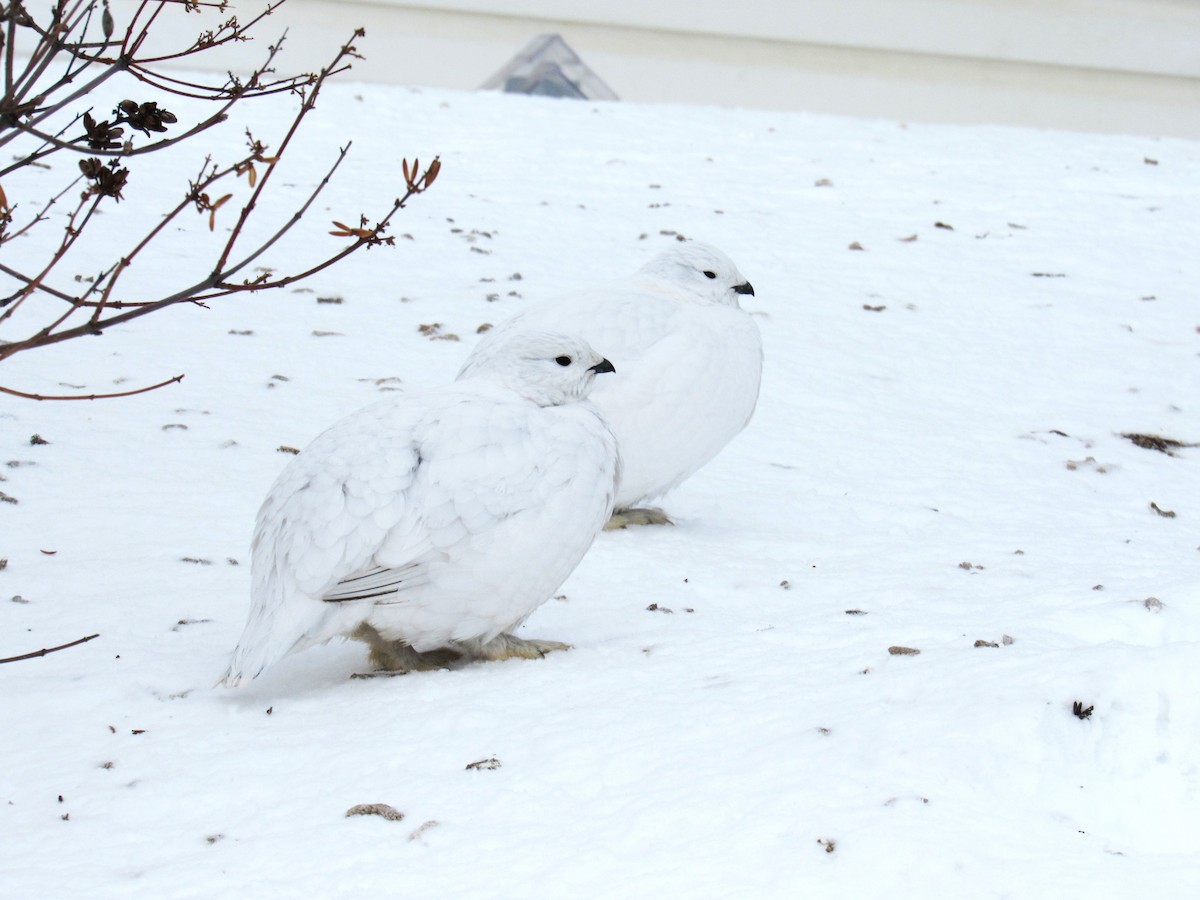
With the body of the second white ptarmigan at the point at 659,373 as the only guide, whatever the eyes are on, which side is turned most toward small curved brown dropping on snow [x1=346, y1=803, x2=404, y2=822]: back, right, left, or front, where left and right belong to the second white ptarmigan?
right

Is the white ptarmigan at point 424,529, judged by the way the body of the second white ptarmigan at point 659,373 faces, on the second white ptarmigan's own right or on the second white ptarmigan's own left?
on the second white ptarmigan's own right

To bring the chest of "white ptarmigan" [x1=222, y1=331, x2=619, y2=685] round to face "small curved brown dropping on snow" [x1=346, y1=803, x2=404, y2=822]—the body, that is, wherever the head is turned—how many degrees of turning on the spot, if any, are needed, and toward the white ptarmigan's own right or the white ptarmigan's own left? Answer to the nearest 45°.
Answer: approximately 90° to the white ptarmigan's own right

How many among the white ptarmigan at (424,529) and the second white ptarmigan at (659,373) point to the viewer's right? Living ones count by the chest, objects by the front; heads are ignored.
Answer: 2

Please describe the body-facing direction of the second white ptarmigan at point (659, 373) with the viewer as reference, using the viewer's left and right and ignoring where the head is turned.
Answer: facing to the right of the viewer

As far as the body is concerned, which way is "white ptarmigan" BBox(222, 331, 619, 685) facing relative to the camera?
to the viewer's right

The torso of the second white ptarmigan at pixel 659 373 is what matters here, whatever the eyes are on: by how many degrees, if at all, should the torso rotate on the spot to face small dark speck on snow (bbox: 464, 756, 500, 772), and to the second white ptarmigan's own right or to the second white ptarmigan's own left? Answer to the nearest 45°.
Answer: approximately 90° to the second white ptarmigan's own right
